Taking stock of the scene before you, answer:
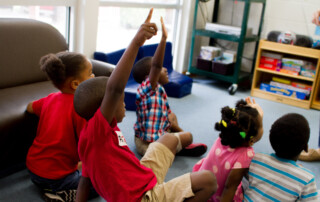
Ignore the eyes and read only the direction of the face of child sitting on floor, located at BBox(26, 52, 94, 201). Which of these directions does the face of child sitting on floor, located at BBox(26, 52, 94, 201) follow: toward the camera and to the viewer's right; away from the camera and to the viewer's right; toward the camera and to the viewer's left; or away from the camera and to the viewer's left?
away from the camera and to the viewer's right

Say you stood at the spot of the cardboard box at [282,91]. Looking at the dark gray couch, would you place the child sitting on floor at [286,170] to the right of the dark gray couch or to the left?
left

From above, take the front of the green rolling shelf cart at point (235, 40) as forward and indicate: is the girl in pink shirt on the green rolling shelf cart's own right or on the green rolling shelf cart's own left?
on the green rolling shelf cart's own left

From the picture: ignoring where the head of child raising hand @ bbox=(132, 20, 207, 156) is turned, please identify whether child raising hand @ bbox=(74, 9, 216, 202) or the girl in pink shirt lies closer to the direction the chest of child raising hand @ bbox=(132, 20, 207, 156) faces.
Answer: the girl in pink shirt

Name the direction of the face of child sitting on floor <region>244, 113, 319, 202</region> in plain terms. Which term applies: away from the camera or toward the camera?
away from the camera

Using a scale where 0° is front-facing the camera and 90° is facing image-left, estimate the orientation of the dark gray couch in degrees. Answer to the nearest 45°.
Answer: approximately 315°

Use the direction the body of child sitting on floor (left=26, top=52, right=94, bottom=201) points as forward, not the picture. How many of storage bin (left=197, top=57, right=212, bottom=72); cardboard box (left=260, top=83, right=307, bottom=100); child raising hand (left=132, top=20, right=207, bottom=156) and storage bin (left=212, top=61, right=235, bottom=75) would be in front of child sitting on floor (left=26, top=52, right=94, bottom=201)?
4

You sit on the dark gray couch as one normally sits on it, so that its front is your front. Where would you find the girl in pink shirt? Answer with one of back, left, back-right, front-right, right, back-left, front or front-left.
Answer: front

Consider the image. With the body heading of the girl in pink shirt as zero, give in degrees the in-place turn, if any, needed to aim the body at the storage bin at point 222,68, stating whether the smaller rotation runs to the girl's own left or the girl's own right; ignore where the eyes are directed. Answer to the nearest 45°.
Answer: approximately 45° to the girl's own left

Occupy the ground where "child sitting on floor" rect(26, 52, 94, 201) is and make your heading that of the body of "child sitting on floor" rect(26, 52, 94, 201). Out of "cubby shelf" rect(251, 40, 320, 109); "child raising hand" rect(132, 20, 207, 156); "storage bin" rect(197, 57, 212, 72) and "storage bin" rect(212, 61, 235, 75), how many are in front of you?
4

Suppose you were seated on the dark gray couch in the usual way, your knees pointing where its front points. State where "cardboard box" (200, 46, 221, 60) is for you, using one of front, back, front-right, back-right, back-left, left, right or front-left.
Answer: left

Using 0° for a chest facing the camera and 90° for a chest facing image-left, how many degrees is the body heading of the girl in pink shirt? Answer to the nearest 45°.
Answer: approximately 225°

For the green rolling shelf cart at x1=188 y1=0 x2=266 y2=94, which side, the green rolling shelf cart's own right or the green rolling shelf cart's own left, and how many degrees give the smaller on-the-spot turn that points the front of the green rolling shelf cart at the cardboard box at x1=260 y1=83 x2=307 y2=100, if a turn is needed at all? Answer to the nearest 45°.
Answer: approximately 135° to the green rolling shelf cart's own left

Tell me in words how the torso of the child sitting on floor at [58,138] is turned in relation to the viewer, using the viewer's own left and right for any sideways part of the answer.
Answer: facing away from the viewer and to the right of the viewer
